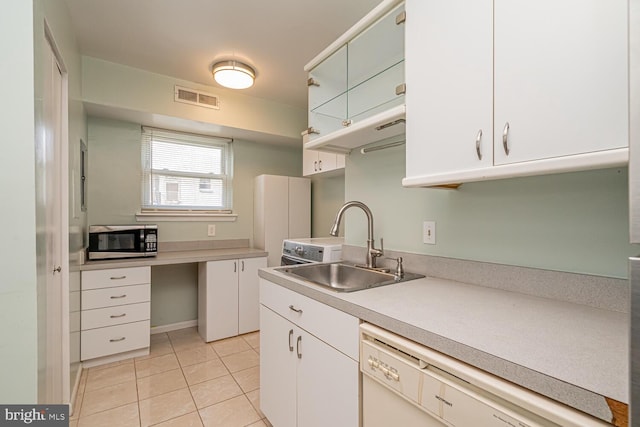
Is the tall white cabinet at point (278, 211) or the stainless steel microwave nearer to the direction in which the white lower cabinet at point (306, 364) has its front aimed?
the stainless steel microwave

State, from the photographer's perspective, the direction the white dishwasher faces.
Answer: facing the viewer and to the left of the viewer

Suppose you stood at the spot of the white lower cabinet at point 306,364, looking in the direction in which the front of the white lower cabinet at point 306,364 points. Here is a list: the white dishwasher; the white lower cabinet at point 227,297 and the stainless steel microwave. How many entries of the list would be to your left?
1

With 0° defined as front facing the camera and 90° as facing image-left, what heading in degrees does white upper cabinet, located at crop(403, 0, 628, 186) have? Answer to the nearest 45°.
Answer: approximately 45°

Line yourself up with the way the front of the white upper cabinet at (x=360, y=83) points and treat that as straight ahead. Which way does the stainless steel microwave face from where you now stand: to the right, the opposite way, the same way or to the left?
to the left

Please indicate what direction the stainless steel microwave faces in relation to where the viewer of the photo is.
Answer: facing the viewer
